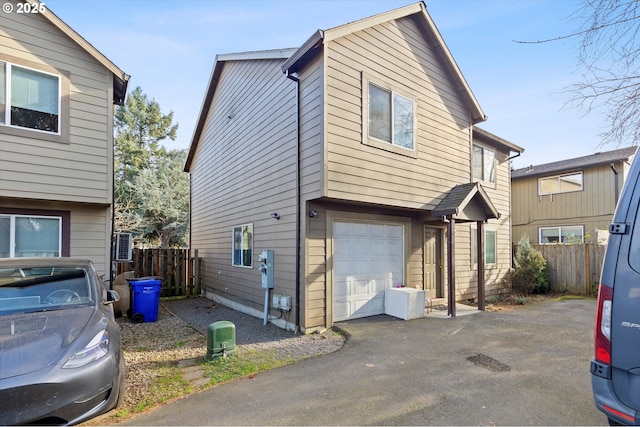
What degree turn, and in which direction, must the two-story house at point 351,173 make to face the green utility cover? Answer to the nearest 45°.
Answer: approximately 90° to its right

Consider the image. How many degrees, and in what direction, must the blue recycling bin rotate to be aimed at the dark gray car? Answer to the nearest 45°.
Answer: approximately 45° to its right

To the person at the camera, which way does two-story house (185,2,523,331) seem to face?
facing the viewer and to the right of the viewer

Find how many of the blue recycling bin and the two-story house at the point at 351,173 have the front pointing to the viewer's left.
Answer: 0

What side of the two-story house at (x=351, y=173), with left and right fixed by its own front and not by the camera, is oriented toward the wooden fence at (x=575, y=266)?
left

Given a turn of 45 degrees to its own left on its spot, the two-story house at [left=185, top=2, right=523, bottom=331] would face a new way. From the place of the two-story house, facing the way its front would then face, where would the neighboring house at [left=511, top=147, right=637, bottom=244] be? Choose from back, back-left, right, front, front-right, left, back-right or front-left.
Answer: front-left
